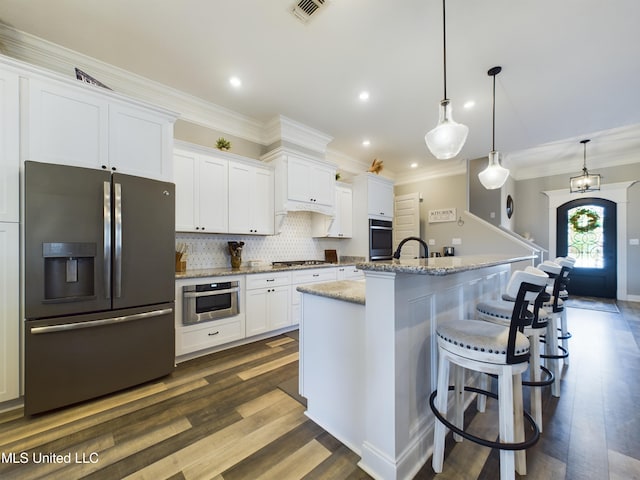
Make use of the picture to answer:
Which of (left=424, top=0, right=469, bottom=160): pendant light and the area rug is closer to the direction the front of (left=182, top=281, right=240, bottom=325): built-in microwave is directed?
the pendant light

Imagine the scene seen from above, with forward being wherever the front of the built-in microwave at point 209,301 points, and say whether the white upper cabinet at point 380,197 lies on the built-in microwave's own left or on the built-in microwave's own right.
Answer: on the built-in microwave's own left

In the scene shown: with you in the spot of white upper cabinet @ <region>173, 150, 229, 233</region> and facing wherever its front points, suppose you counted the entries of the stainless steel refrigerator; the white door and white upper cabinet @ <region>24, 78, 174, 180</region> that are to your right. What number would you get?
2

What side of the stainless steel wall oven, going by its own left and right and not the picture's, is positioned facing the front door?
left

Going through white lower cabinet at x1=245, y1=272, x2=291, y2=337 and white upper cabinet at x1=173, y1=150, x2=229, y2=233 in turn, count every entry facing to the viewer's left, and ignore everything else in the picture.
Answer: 0

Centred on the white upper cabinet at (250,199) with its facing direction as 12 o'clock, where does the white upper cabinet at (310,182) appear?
the white upper cabinet at (310,182) is roughly at 10 o'clock from the white upper cabinet at (250,199).

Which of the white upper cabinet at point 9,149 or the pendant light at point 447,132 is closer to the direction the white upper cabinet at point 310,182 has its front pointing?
the pendant light

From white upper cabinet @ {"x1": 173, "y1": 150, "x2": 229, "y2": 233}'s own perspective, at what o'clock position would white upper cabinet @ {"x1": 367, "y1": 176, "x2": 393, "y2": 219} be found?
white upper cabinet @ {"x1": 367, "y1": 176, "x2": 393, "y2": 219} is roughly at 10 o'clock from white upper cabinet @ {"x1": 173, "y1": 150, "x2": 229, "y2": 233}.

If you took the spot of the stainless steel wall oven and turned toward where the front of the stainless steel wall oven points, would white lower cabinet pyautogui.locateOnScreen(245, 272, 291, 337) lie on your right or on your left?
on your right

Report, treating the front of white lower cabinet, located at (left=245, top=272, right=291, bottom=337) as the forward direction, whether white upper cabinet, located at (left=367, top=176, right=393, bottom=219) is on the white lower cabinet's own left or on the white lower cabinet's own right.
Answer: on the white lower cabinet's own left

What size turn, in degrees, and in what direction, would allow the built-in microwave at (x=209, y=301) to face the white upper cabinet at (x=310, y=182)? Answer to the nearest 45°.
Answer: approximately 90° to its left

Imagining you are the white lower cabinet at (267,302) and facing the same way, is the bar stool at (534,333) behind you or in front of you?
in front

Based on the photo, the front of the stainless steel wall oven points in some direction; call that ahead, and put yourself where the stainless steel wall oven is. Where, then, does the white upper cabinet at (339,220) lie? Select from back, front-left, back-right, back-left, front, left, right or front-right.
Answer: right

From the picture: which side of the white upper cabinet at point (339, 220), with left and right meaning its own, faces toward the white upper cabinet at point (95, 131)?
right

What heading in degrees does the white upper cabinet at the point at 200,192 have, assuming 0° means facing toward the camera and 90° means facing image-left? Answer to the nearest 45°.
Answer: approximately 315°
